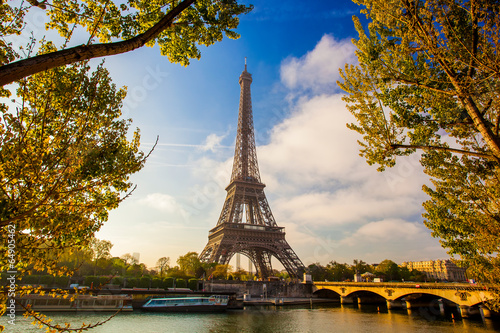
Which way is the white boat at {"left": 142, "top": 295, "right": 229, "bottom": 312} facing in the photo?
to the viewer's left

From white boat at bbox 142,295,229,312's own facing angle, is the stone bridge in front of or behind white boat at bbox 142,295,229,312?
behind

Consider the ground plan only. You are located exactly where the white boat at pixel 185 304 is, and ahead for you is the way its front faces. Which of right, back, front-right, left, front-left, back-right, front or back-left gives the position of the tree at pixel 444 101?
left

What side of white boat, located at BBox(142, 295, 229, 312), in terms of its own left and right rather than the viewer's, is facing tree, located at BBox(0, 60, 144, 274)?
left

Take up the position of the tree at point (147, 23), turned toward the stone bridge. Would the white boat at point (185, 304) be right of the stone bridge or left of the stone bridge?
left

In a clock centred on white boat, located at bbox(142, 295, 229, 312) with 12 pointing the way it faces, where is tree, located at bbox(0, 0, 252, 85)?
The tree is roughly at 9 o'clock from the white boat.

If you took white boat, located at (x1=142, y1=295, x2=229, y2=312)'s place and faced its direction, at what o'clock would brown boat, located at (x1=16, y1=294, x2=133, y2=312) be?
brown boat, located at (x1=16, y1=294, x2=133, y2=312) is roughly at 12 o'clock from white boat, located at (x1=142, y1=295, x2=229, y2=312).
